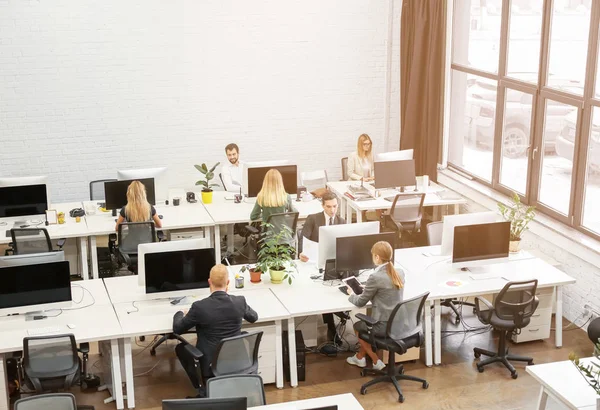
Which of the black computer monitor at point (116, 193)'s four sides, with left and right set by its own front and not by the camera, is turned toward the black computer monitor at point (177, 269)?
front

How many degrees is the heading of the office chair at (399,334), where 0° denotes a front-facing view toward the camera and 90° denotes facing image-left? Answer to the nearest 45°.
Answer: approximately 135°

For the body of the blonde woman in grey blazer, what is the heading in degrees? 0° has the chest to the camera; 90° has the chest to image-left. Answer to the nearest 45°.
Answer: approximately 135°

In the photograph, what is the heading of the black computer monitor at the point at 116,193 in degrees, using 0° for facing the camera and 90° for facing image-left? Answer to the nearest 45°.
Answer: approximately 0°

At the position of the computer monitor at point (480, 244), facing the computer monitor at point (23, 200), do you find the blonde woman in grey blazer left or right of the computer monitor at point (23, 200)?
left

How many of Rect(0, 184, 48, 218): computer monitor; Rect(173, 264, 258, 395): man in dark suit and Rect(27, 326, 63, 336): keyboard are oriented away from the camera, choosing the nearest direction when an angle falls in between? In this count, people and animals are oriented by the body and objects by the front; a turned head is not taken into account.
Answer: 1

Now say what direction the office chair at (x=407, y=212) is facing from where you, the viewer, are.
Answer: facing away from the viewer and to the left of the viewer

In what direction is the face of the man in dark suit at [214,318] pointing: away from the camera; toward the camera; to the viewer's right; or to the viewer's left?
away from the camera

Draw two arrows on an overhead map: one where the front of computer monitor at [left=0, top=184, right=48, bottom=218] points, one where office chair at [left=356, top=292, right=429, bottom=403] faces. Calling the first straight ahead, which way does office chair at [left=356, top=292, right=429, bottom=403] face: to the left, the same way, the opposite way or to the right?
the opposite way

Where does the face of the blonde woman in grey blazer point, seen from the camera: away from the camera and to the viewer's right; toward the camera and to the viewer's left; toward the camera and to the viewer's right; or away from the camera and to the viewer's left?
away from the camera and to the viewer's left

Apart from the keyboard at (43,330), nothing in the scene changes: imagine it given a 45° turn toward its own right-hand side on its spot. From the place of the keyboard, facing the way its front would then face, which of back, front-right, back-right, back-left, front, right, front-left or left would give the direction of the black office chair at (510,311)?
back-left

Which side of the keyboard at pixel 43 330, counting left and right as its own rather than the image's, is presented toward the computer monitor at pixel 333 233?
left

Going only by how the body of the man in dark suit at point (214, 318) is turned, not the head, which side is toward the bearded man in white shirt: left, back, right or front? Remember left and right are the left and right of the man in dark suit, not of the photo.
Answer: front

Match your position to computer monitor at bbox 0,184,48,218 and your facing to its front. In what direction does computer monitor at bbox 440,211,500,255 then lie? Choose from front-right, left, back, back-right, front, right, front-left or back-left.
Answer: front-left

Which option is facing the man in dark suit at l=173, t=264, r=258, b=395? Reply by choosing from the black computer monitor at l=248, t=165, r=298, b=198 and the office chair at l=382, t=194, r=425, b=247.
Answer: the black computer monitor
